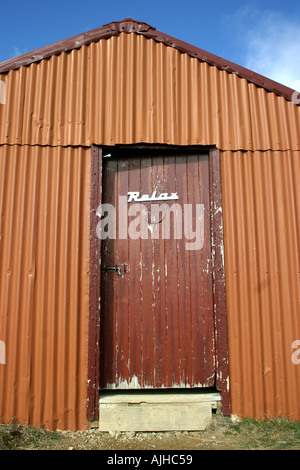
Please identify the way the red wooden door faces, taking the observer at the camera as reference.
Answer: facing the viewer
